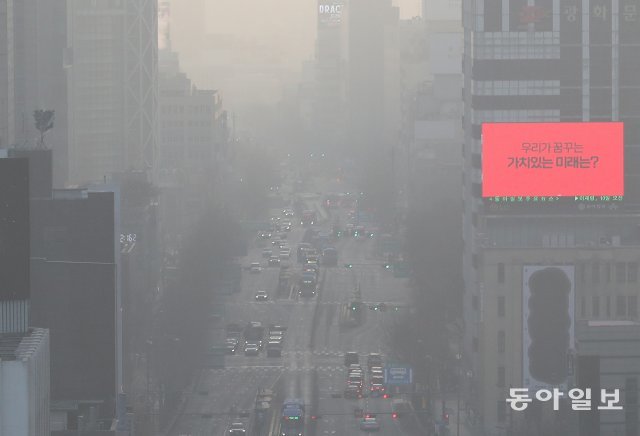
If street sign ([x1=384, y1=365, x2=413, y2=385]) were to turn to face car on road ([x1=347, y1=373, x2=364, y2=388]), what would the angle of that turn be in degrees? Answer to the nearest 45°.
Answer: approximately 135° to its right

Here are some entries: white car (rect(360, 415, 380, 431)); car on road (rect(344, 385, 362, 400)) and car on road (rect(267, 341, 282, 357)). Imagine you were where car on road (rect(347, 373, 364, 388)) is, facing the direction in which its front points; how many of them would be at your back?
2

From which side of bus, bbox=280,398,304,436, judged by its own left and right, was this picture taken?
front

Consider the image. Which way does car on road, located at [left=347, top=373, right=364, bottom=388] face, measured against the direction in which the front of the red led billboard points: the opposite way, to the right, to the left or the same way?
the opposite way

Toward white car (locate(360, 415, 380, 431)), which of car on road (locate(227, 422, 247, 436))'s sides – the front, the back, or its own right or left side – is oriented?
left

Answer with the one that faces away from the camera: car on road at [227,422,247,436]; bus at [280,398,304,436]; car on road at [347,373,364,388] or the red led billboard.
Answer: car on road at [347,373,364,388]

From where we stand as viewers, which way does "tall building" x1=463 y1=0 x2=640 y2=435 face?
facing the viewer

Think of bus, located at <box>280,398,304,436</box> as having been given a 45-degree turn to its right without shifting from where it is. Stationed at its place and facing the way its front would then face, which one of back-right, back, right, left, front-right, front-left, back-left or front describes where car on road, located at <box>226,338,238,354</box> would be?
back-right

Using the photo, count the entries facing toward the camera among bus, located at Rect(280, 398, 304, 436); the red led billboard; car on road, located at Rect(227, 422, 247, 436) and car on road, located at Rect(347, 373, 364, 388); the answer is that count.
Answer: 3

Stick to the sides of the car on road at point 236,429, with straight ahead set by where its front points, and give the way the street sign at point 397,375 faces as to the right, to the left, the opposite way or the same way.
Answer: the same way

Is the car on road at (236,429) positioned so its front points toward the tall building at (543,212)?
no

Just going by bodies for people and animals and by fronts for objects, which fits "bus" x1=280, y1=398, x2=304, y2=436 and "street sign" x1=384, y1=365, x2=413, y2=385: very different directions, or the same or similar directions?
same or similar directions

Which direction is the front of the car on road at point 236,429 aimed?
toward the camera

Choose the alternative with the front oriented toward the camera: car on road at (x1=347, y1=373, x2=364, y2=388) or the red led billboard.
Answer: the red led billboard

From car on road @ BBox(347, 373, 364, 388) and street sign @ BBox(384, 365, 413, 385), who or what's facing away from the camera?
the car on road

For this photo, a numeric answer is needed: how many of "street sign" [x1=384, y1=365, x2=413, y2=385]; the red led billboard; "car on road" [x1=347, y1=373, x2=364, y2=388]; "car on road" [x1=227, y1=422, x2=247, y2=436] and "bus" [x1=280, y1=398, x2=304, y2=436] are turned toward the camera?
4
